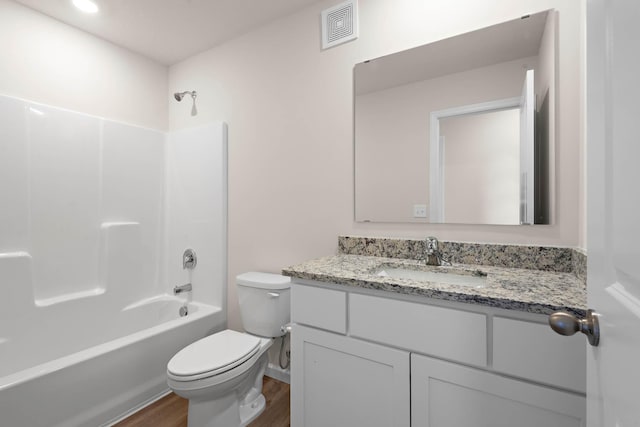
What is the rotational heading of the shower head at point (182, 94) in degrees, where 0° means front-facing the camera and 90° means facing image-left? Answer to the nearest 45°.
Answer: approximately 45°

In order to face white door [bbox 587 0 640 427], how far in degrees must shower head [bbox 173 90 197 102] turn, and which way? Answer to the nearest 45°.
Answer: approximately 45° to its left

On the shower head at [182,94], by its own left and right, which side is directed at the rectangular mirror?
left

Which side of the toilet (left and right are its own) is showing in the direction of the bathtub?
right

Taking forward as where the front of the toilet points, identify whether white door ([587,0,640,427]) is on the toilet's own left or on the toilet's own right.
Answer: on the toilet's own left

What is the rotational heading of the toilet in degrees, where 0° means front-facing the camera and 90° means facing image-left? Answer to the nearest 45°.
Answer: approximately 45°

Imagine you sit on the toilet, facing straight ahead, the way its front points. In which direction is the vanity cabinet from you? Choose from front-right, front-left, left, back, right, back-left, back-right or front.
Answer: left
